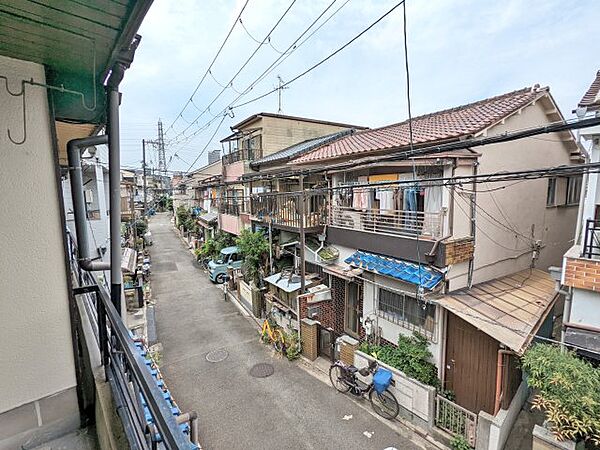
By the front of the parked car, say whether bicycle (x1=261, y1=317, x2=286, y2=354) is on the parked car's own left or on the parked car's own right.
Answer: on the parked car's own left

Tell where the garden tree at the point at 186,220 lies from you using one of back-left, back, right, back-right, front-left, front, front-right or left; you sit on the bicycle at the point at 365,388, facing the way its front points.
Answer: back

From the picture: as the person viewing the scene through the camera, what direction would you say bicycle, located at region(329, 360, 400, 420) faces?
facing the viewer and to the right of the viewer

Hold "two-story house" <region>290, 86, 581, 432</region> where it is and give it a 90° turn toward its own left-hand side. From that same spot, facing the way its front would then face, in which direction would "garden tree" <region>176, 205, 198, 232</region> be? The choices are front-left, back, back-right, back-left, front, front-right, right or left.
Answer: back

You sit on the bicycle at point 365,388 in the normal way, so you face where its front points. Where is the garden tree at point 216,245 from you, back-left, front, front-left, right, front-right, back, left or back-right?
back

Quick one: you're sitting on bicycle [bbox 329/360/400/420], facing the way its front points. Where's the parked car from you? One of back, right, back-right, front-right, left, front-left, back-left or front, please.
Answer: back

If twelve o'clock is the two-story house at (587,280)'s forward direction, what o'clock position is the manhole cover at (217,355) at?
The manhole cover is roughly at 1 o'clock from the two-story house.

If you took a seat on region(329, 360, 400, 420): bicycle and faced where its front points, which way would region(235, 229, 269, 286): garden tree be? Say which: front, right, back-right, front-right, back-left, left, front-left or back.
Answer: back

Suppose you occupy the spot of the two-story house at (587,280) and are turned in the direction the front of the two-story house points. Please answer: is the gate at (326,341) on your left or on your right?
on your right

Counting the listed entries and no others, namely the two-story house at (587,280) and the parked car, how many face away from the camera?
0

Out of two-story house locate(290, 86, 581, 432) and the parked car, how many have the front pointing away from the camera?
0

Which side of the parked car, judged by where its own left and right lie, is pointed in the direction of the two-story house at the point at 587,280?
left
